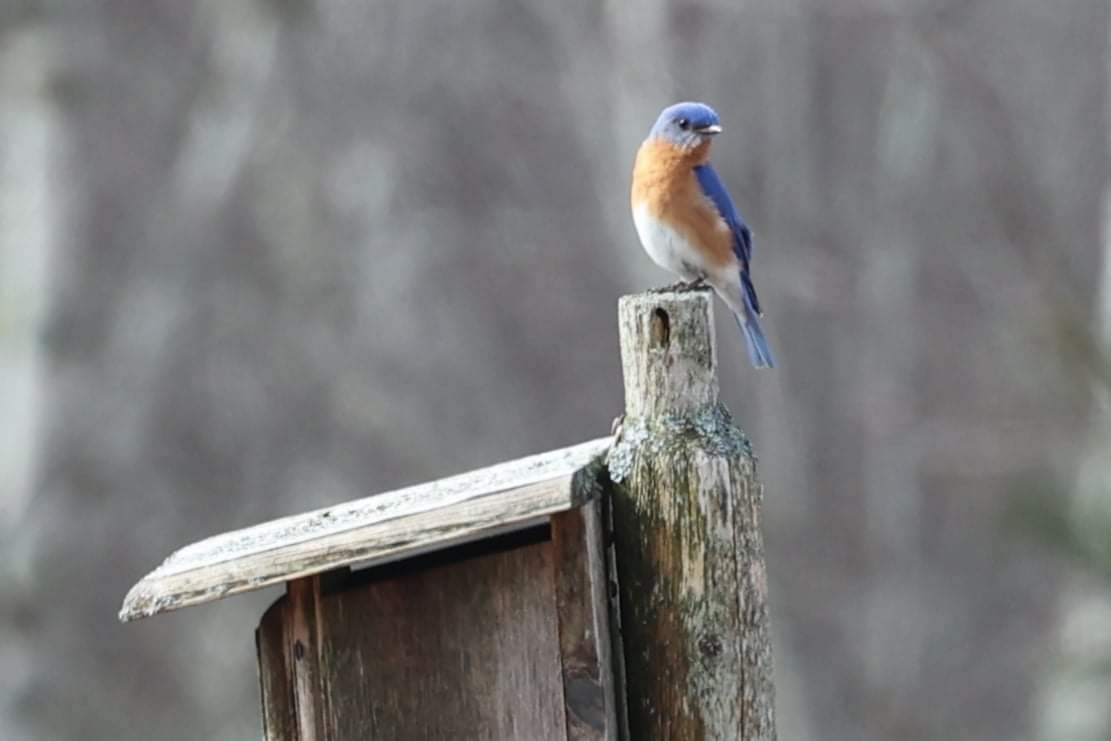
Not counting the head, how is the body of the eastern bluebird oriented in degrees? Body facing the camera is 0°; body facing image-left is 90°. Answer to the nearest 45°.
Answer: approximately 45°
